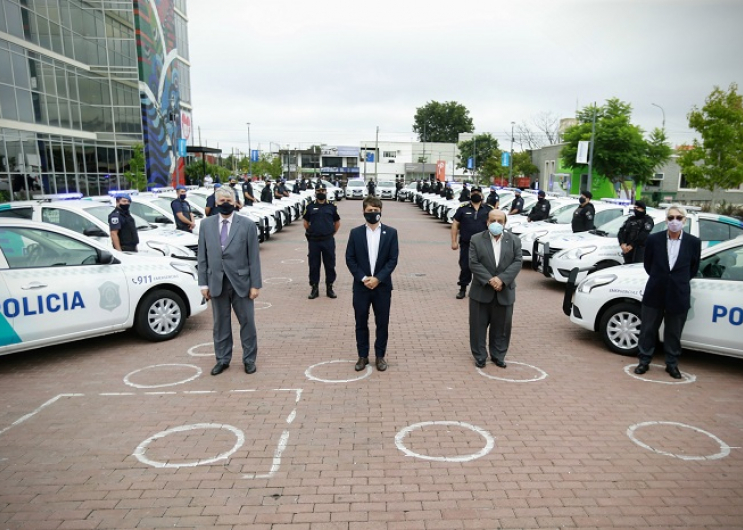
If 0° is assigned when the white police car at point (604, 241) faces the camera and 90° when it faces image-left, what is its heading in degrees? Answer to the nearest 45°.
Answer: approximately 45°

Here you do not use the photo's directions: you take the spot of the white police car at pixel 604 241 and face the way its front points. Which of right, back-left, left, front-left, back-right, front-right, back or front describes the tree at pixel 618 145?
back-right

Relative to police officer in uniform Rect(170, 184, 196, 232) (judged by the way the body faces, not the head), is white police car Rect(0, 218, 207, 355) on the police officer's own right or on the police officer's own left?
on the police officer's own right

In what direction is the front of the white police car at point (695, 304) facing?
to the viewer's left

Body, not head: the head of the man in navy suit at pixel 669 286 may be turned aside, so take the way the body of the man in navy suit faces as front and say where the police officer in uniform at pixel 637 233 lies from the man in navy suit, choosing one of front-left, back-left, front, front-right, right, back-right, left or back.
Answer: back

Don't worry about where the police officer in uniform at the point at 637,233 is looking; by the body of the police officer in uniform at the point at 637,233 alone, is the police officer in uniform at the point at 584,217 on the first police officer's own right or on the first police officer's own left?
on the first police officer's own right

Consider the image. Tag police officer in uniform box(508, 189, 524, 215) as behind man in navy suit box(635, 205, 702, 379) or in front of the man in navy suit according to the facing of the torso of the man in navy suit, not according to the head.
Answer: behind

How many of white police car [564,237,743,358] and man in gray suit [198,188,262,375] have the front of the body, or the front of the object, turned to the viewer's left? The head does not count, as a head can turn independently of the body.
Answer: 1
